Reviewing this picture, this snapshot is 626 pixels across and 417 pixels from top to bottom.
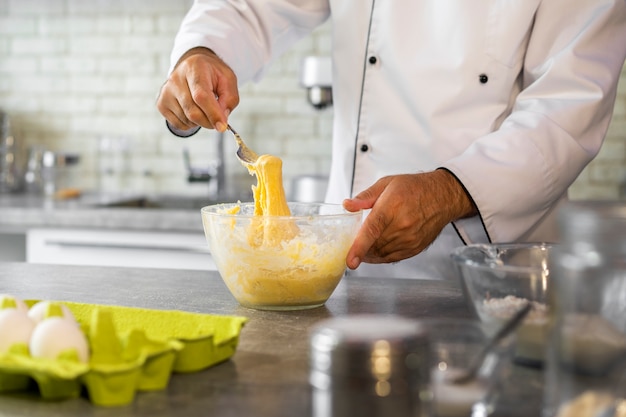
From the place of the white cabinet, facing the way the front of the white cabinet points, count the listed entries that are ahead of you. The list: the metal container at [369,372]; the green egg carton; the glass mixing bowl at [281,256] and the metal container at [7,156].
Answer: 3

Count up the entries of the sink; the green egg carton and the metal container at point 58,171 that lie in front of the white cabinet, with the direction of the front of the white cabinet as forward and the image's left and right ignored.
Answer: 1

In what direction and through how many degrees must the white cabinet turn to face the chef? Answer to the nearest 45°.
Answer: approximately 45° to its left

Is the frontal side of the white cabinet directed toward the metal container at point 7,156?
no

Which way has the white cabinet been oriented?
toward the camera

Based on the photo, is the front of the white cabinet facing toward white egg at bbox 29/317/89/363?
yes

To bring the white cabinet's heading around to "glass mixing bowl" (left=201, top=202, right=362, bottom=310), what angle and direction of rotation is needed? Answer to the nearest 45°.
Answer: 0° — it already faces it

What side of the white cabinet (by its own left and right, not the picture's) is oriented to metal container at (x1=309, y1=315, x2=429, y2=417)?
front

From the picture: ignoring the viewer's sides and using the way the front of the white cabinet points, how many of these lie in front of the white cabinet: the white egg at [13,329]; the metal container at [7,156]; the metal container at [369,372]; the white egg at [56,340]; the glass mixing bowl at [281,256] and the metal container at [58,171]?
4

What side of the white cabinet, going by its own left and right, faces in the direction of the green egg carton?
front

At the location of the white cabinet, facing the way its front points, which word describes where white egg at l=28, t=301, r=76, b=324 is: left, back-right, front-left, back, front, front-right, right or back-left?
front

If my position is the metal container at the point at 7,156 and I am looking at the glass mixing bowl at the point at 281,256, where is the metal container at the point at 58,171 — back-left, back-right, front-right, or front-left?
front-left

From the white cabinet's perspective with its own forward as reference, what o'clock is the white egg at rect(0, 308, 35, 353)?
The white egg is roughly at 12 o'clock from the white cabinet.

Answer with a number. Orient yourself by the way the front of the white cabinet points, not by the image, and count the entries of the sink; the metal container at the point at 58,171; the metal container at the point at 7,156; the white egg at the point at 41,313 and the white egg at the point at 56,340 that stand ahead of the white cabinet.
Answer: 2

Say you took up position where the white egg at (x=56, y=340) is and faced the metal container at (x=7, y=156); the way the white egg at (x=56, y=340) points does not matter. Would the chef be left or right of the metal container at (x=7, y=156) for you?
right

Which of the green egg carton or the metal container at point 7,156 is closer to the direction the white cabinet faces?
the green egg carton

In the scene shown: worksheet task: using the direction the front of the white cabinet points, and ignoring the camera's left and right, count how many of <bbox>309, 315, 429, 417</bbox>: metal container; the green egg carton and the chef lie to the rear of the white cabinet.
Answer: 0
